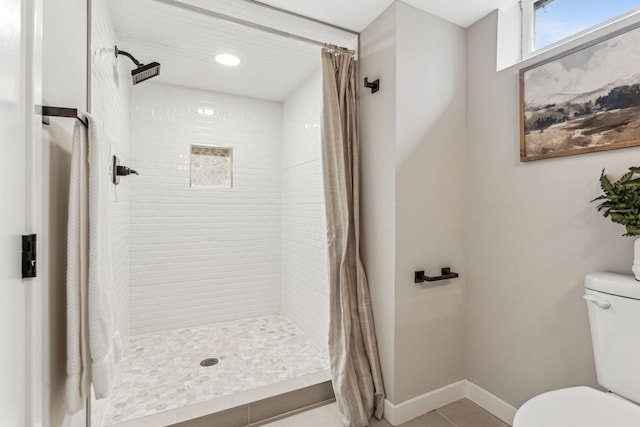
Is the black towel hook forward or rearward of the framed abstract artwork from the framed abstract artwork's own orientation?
forward

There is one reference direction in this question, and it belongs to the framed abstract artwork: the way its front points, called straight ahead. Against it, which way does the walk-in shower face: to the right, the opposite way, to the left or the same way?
to the left

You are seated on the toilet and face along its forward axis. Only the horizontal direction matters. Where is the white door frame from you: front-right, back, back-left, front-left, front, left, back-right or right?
front

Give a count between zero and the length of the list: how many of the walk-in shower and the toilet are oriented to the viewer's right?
0

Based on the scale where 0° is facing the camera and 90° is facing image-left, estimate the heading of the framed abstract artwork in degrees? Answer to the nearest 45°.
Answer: approximately 45°

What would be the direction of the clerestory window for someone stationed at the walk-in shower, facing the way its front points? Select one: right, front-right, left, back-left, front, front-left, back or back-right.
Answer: front-left

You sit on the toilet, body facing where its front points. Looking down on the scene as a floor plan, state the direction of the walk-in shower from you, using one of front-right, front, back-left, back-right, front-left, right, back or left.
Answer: front-right

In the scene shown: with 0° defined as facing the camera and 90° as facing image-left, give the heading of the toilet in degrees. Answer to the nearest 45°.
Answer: approximately 45°

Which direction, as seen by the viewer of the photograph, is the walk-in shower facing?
facing the viewer

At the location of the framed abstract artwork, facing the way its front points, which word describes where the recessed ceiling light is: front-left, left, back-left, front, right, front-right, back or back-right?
front-right

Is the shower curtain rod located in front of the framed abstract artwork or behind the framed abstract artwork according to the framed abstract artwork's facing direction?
in front

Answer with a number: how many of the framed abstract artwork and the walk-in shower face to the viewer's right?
0

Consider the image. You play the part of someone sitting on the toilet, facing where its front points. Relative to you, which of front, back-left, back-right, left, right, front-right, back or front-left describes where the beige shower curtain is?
front-right

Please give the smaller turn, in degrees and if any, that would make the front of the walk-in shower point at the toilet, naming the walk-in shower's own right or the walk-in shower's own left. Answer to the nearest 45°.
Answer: approximately 45° to the walk-in shower's own left
